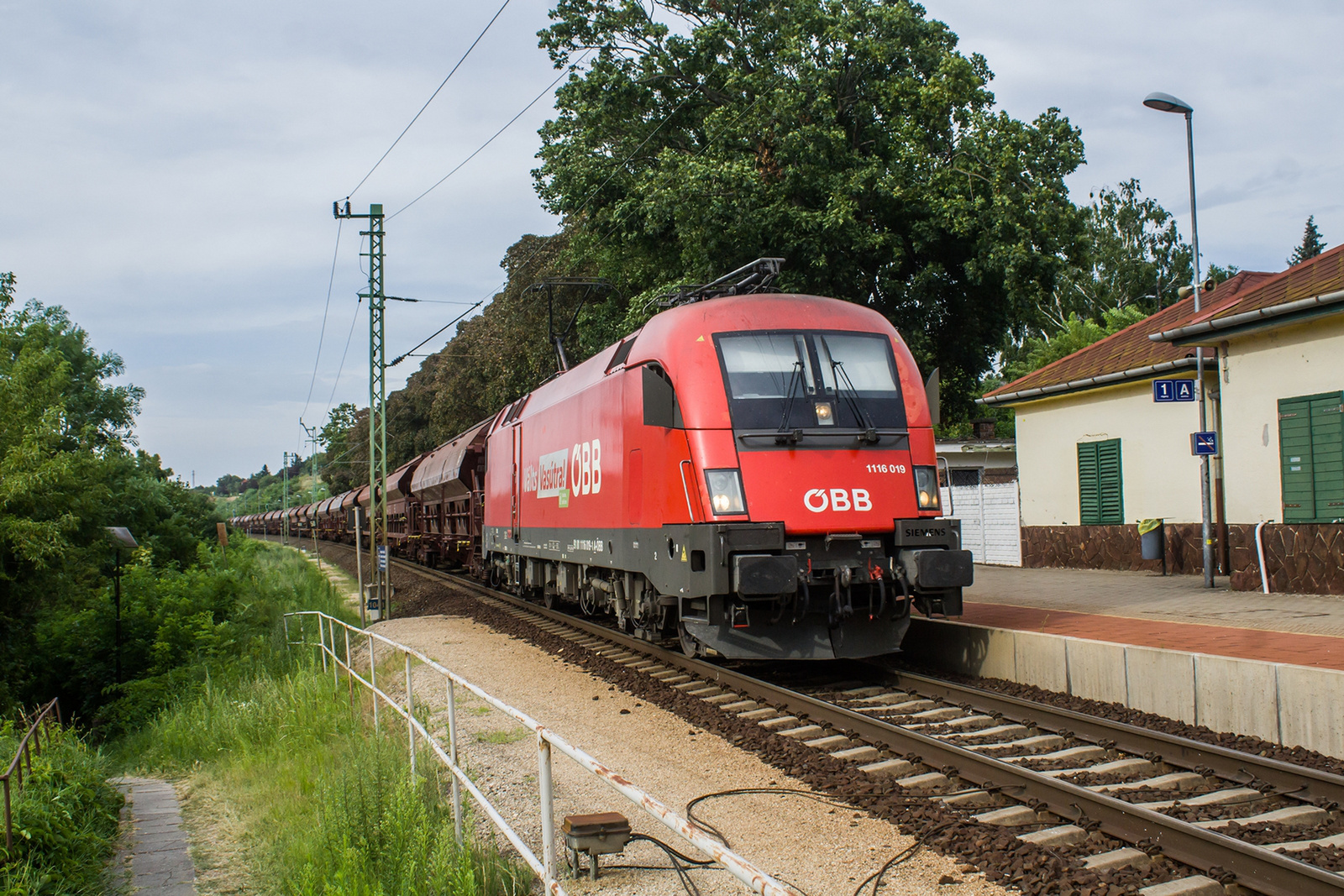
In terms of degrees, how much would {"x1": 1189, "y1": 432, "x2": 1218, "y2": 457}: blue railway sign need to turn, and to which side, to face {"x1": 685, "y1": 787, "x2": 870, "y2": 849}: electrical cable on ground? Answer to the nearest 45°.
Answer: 0° — it already faces it

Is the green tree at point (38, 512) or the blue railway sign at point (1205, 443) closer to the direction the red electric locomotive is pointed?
the blue railway sign

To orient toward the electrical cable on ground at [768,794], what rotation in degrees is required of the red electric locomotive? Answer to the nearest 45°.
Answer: approximately 45° to its right

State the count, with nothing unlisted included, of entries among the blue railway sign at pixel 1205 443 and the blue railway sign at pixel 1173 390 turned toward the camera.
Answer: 2

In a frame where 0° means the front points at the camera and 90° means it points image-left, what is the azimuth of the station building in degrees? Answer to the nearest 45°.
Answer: approximately 45°

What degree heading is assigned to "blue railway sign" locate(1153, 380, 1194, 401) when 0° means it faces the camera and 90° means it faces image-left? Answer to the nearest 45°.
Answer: approximately 0°

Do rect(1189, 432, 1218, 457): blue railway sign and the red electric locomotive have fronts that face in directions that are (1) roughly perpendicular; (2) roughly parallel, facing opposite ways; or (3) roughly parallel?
roughly parallel

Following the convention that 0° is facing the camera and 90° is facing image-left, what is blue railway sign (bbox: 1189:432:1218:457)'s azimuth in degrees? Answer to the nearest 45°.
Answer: approximately 0°

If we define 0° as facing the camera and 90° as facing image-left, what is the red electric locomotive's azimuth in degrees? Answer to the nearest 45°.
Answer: approximately 315°
